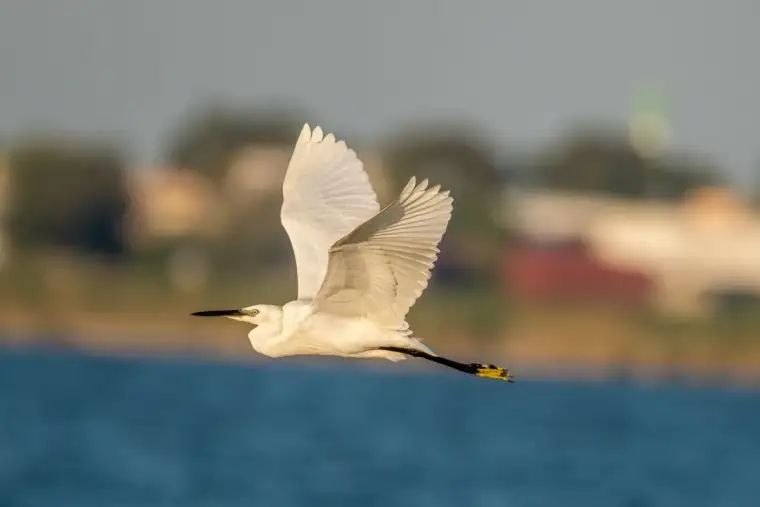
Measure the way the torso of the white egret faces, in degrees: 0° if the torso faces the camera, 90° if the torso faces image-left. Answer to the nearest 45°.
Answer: approximately 90°
